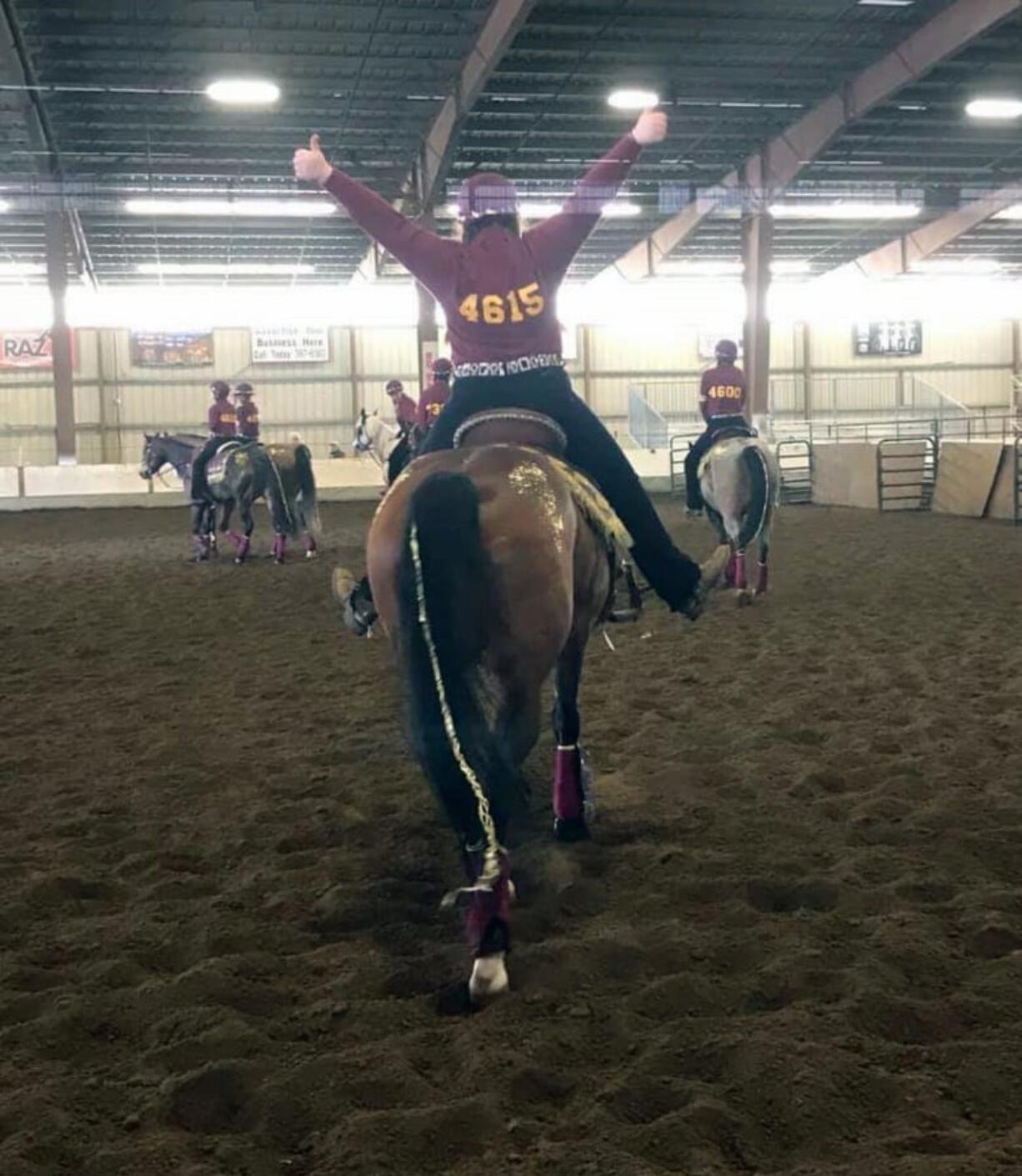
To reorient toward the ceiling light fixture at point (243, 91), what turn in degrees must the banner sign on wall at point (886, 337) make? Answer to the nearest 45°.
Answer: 0° — it already faces it

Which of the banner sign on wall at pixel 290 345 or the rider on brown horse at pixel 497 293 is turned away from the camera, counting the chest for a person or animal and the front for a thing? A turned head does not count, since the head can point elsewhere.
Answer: the rider on brown horse

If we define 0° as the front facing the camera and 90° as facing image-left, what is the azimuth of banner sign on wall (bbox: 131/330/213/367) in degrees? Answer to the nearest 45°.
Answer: approximately 0°

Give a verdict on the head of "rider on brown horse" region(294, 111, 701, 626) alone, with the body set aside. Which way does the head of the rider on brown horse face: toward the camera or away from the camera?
away from the camera

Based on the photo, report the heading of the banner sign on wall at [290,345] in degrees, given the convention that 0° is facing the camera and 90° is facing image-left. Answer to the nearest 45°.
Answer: approximately 0°

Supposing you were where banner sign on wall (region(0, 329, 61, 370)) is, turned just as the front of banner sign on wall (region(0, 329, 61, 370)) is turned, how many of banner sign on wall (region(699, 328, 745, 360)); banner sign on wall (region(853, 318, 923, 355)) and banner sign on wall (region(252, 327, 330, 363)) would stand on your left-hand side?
3

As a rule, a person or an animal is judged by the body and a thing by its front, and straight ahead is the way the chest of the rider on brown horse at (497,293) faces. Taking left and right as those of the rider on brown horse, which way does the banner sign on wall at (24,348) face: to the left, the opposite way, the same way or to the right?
the opposite way

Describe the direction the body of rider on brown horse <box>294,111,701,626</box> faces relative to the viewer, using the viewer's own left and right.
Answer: facing away from the viewer

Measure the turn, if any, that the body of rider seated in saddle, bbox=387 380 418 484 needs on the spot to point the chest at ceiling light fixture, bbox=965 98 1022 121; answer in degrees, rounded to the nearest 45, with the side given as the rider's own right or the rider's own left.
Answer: approximately 135° to the rider's own right

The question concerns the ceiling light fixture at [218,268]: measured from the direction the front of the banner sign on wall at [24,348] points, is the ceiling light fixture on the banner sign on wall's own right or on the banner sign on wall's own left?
on the banner sign on wall's own left
